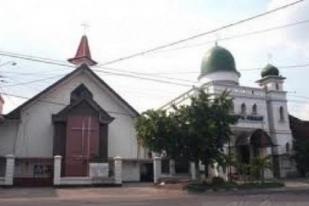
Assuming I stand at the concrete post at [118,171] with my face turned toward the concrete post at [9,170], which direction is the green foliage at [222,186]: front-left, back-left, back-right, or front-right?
back-left

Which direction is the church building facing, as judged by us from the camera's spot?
facing the viewer

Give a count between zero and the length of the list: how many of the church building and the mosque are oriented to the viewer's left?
0

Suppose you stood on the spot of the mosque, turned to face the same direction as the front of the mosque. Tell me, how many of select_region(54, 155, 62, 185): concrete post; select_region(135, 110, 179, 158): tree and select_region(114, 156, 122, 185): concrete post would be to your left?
0

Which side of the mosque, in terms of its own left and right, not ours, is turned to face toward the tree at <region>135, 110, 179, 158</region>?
right

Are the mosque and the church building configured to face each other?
no

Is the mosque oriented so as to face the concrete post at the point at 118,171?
no

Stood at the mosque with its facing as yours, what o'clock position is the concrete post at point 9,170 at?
The concrete post is roughly at 3 o'clock from the mosque.

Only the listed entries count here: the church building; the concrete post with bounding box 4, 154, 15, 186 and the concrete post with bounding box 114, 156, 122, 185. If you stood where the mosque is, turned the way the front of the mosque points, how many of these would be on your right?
3

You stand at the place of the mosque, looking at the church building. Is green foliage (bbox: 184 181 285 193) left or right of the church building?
left

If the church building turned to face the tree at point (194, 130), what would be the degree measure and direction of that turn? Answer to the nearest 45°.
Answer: approximately 45° to its left

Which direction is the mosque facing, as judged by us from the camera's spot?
facing the viewer and to the right of the viewer

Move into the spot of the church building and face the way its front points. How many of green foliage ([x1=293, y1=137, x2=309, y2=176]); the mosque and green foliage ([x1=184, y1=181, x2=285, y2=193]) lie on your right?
0

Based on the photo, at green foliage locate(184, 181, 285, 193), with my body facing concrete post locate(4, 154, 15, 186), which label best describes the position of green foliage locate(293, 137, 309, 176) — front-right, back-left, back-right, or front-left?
back-right

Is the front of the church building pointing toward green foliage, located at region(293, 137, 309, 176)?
no
